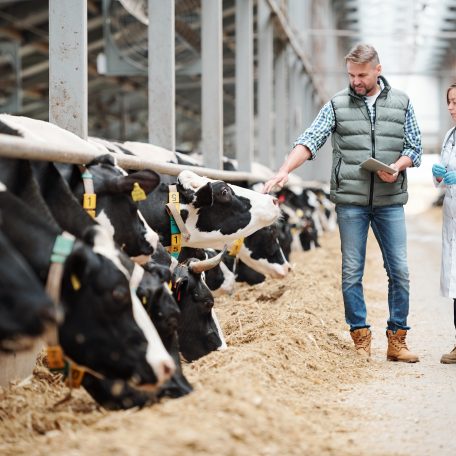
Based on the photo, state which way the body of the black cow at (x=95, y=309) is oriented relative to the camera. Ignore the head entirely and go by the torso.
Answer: to the viewer's right

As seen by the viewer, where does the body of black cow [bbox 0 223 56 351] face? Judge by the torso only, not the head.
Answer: to the viewer's right

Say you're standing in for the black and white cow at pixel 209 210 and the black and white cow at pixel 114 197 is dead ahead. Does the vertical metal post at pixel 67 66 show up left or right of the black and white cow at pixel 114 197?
right

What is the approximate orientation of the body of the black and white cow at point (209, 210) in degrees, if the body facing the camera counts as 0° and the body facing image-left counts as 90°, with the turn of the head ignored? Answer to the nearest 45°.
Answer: approximately 270°

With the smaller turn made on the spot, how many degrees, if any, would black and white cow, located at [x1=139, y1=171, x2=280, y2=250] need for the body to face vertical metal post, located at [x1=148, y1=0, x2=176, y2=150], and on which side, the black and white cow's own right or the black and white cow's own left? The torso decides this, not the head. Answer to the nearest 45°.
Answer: approximately 90° to the black and white cow's own left

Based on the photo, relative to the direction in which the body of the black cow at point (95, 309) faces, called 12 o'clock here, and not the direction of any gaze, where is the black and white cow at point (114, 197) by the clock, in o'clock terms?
The black and white cow is roughly at 9 o'clock from the black cow.

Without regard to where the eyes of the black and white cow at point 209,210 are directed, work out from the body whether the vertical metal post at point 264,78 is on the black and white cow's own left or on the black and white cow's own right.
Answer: on the black and white cow's own left

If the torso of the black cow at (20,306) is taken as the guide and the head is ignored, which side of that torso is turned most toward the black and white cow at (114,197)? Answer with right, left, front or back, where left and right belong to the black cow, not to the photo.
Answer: left

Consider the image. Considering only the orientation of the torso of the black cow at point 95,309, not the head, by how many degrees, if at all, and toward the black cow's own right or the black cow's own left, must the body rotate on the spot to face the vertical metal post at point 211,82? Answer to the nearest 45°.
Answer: approximately 90° to the black cow's own left

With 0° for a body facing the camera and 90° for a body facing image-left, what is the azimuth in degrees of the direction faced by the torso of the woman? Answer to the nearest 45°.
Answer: approximately 45°

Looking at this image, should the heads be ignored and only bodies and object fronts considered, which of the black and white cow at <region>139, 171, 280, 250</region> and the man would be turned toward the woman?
the black and white cow
